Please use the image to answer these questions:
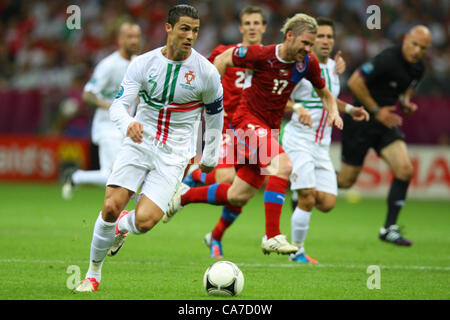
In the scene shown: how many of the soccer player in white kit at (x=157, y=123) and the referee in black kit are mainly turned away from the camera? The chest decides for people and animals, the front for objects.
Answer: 0

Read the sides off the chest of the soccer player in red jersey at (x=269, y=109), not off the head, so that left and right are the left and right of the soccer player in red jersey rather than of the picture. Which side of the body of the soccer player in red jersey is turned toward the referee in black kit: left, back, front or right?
left

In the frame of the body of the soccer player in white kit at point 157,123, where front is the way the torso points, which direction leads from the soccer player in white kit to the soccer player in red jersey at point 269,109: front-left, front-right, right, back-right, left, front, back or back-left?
back-left

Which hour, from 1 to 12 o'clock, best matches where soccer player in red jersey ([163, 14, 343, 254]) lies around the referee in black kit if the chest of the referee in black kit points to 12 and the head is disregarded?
The soccer player in red jersey is roughly at 2 o'clock from the referee in black kit.
